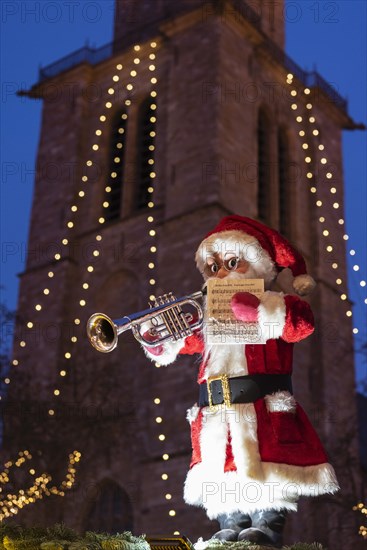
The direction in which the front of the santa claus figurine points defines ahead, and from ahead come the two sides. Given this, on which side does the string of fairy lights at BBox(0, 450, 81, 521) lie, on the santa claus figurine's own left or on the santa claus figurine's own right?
on the santa claus figurine's own right

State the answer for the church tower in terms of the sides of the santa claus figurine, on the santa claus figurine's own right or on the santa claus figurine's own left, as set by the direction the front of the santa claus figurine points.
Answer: on the santa claus figurine's own right

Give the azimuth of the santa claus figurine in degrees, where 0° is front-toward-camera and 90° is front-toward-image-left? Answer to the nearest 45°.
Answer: approximately 45°

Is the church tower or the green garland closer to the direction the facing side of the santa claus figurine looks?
the green garland

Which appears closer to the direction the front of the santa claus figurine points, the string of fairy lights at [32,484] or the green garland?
the green garland
